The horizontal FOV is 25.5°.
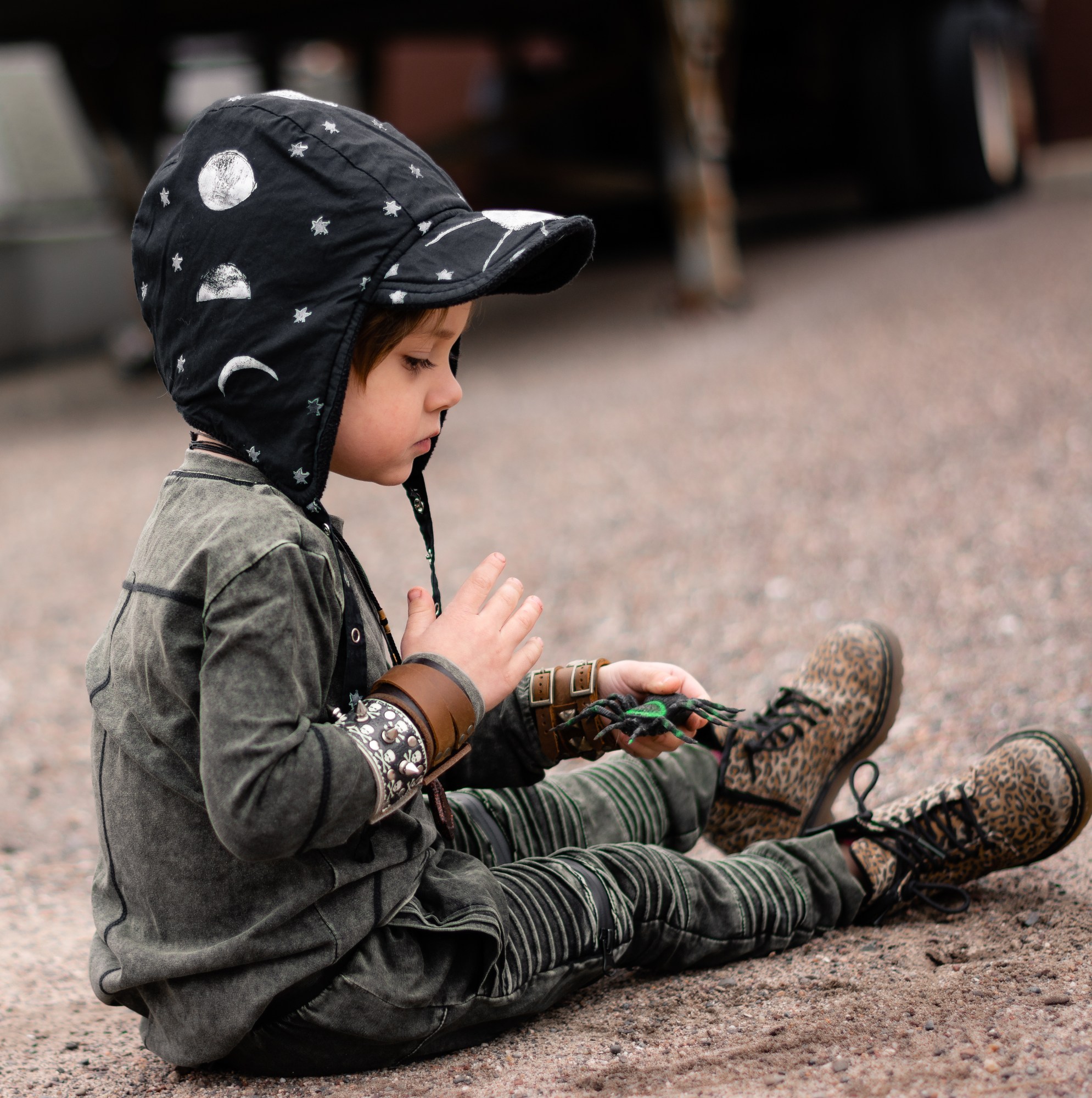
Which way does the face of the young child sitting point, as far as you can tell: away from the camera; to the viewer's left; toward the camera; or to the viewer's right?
to the viewer's right

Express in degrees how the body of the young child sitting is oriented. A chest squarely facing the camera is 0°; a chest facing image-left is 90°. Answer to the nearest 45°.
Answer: approximately 270°
